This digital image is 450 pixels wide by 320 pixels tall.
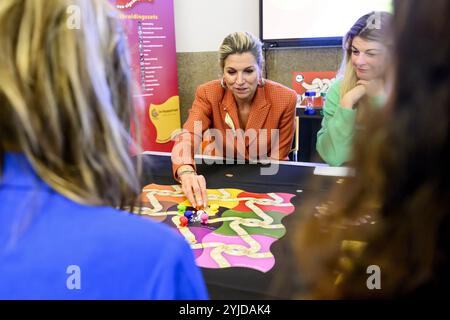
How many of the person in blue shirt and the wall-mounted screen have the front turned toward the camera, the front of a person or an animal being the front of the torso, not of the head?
1

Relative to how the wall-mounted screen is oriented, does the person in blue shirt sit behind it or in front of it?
in front

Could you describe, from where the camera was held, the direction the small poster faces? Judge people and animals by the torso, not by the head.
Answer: facing the viewer

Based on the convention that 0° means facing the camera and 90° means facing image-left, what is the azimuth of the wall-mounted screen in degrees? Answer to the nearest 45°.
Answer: approximately 0°

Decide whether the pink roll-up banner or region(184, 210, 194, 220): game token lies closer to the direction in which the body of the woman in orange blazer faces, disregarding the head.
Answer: the game token

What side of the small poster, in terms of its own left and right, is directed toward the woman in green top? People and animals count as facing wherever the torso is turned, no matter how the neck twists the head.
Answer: front

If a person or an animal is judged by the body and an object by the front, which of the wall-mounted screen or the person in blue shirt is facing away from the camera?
the person in blue shirt

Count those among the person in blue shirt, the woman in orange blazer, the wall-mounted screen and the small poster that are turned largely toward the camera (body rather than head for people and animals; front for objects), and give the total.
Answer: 3

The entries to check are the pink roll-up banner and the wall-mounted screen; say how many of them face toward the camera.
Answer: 2

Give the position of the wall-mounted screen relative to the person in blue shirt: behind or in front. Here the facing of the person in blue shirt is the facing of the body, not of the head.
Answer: in front

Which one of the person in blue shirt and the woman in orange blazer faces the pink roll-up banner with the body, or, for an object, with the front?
the person in blue shirt

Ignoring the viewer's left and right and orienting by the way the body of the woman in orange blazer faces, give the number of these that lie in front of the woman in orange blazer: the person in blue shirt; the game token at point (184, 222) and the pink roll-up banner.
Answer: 2

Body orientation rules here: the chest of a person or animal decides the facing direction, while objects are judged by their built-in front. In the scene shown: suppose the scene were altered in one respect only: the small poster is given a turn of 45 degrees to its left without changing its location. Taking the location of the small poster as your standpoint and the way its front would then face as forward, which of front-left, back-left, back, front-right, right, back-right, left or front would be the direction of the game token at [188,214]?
front-right

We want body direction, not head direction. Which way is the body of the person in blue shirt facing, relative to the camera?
away from the camera

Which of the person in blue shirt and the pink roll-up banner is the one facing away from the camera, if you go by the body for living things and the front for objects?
the person in blue shirt

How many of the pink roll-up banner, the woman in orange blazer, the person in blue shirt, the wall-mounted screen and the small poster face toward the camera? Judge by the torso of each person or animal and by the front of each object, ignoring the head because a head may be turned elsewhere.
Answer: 4

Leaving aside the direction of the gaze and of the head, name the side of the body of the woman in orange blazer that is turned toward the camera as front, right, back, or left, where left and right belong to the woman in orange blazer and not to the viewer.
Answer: front

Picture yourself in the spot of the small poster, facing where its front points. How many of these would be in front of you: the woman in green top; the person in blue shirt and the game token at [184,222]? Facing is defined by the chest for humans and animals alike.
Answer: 3
